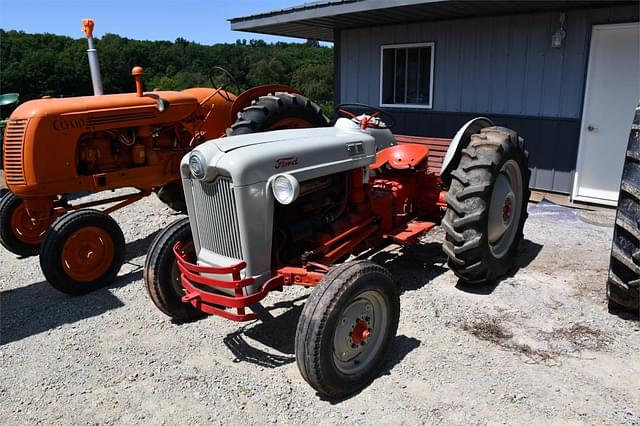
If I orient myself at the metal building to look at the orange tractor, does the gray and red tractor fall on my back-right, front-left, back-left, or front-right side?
front-left

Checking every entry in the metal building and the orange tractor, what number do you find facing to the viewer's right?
0

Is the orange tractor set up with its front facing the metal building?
no

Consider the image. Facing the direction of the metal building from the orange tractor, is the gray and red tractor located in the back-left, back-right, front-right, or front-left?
front-right

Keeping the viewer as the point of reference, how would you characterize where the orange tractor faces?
facing the viewer and to the left of the viewer

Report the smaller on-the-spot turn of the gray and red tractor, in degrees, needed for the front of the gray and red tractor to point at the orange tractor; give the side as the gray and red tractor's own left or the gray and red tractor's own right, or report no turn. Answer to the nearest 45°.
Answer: approximately 90° to the gray and red tractor's own right

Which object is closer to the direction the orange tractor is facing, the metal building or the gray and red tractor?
the gray and red tractor

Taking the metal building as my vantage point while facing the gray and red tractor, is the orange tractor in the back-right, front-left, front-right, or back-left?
front-right

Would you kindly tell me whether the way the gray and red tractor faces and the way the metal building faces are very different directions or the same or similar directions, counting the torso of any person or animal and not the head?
same or similar directions

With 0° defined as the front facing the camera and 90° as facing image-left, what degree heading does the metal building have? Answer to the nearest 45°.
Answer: approximately 45°

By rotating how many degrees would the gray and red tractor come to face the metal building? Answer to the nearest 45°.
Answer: approximately 180°

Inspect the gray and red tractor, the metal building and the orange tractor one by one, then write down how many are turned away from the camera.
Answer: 0

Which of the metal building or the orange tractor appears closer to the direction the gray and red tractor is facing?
the orange tractor

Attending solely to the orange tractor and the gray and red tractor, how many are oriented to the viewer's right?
0

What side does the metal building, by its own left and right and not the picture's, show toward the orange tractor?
front
